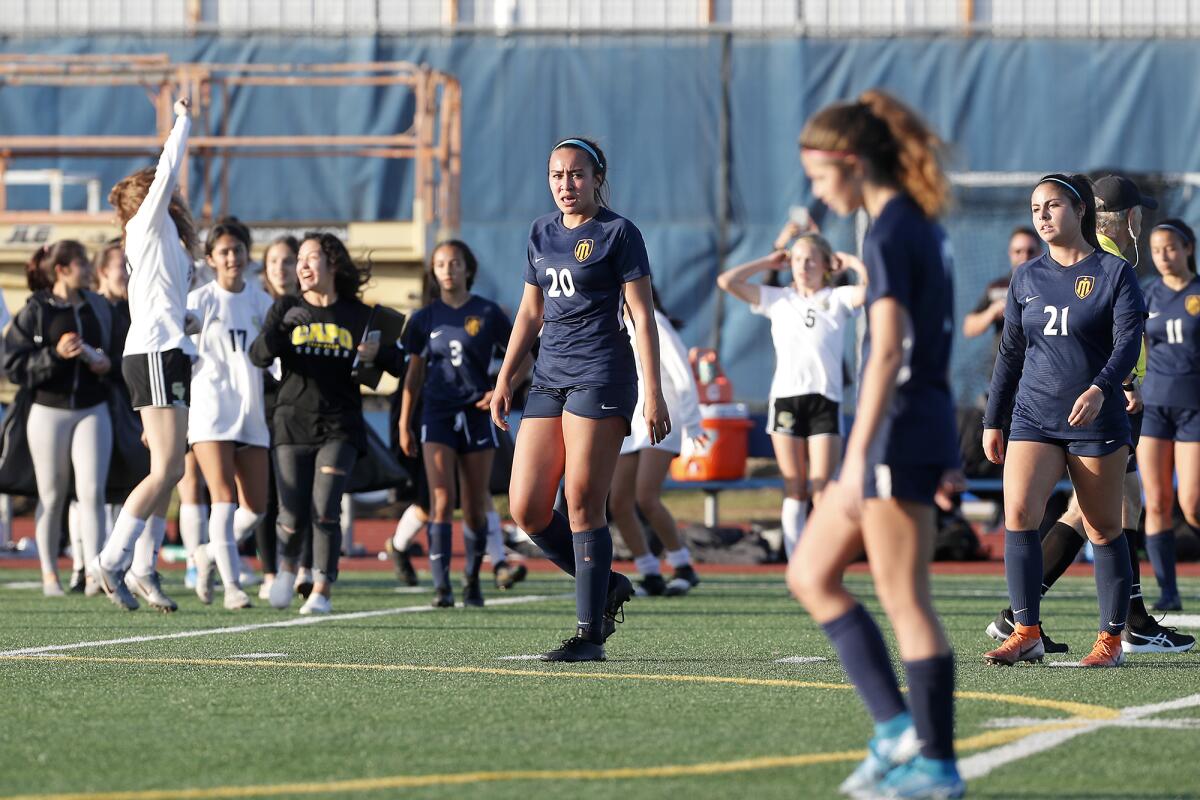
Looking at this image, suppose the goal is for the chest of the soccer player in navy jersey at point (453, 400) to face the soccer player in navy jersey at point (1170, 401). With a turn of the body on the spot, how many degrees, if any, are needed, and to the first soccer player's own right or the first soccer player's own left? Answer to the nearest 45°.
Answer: approximately 90° to the first soccer player's own left

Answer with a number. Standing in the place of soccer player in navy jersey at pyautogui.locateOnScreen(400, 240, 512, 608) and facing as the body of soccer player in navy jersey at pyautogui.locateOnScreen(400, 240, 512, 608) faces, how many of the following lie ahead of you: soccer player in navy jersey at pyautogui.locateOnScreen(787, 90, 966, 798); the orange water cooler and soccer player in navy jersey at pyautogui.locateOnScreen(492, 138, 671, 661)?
2

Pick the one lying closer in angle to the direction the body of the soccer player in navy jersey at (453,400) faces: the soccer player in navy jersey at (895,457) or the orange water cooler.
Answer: the soccer player in navy jersey

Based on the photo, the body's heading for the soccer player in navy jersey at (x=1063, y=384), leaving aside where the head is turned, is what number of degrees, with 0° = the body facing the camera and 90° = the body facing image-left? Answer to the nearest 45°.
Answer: approximately 45°

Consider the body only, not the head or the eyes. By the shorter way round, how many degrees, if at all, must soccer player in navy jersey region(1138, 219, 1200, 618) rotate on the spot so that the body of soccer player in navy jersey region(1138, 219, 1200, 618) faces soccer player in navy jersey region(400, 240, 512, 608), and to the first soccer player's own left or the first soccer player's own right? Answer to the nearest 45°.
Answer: approximately 90° to the first soccer player's own right

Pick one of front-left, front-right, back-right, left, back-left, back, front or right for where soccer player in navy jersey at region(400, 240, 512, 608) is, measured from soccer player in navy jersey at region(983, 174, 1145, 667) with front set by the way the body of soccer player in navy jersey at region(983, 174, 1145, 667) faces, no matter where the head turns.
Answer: right
